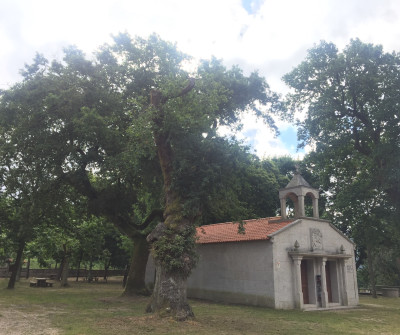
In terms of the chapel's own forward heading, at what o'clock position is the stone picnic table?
The stone picnic table is roughly at 5 o'clock from the chapel.

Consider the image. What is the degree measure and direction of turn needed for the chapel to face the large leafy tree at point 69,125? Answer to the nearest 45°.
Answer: approximately 90° to its right

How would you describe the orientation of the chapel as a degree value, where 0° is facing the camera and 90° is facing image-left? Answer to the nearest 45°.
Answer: approximately 315°
